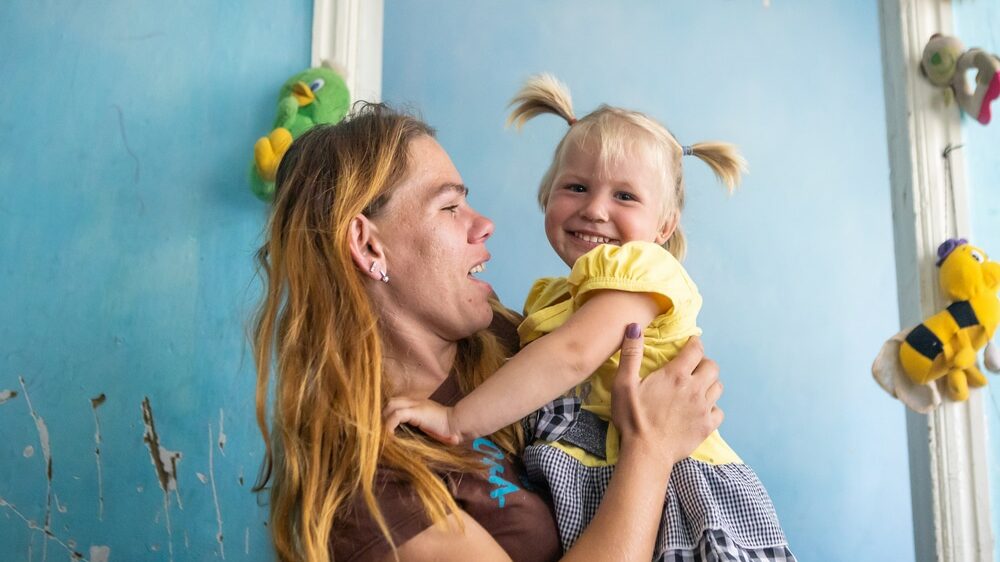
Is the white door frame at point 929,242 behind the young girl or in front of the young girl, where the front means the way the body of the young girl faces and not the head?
behind

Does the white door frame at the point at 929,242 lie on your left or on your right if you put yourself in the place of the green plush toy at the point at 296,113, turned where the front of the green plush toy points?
on your left

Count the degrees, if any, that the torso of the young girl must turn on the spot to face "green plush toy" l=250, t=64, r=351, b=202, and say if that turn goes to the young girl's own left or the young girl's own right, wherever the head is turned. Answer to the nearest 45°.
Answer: approximately 90° to the young girl's own right

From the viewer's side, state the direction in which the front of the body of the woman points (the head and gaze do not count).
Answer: to the viewer's right

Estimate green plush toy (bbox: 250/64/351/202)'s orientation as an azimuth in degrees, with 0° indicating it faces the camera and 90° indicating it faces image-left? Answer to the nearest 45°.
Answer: approximately 45°

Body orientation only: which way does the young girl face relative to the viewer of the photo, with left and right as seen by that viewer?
facing the viewer and to the left of the viewer

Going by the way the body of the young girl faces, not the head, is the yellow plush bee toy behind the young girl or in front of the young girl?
behind

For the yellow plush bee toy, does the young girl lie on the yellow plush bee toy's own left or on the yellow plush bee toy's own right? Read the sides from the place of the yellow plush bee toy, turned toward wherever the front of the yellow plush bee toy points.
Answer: on the yellow plush bee toy's own right
